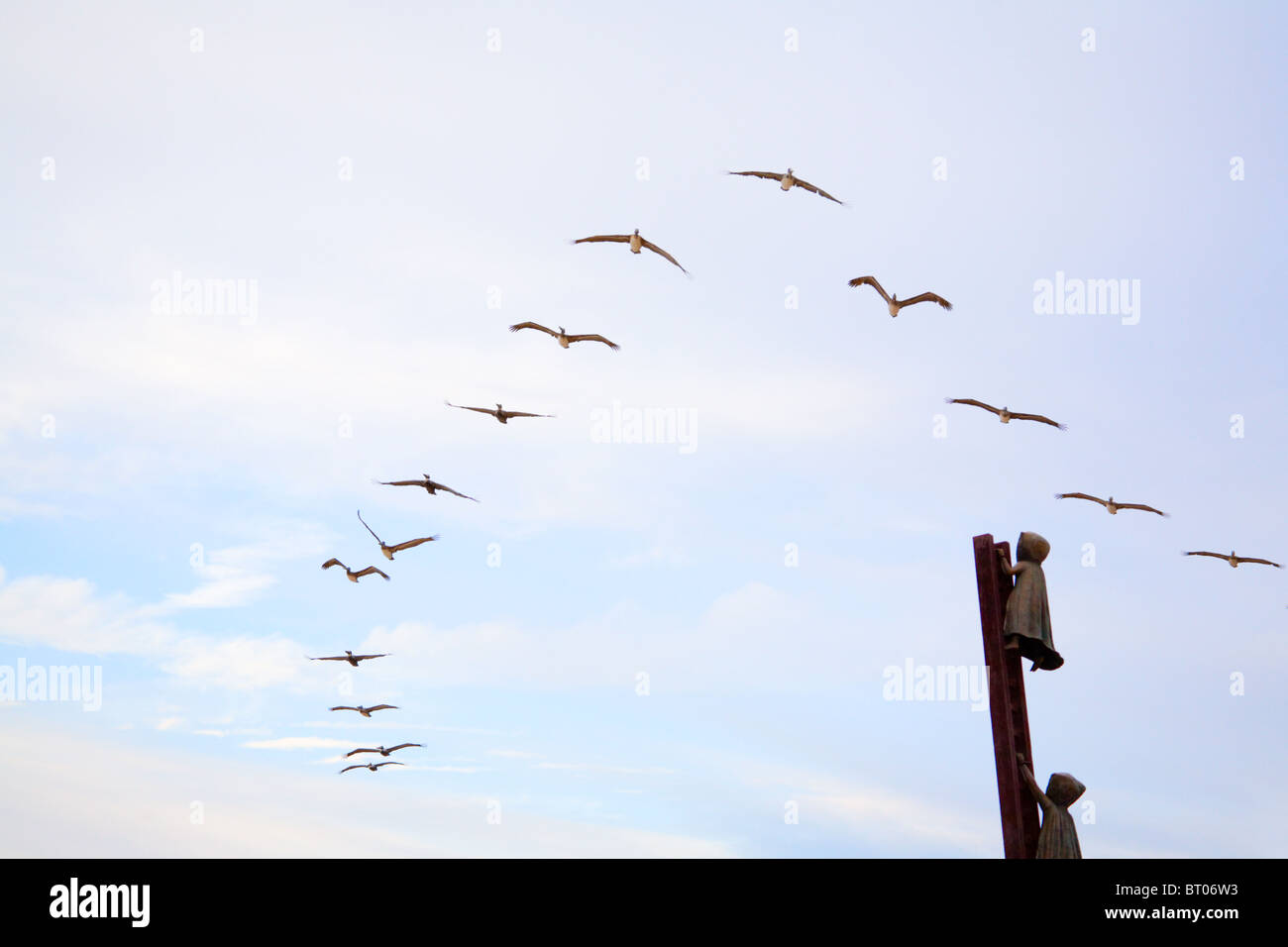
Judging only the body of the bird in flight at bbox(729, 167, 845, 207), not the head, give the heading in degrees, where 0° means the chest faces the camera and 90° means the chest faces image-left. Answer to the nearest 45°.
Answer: approximately 0°

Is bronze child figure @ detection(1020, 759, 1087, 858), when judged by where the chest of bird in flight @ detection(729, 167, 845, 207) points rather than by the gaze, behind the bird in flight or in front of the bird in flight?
in front

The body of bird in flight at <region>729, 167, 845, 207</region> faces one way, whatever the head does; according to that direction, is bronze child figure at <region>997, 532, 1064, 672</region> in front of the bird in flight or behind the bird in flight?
in front

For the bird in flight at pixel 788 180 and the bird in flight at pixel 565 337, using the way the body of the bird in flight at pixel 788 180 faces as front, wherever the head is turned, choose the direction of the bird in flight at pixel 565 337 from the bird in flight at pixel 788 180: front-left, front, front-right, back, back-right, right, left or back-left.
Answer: right

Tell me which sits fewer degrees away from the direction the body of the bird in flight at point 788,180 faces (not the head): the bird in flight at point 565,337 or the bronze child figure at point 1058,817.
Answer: the bronze child figure

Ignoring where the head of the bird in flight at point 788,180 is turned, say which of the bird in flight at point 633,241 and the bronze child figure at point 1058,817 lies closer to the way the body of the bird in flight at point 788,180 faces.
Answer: the bronze child figure
